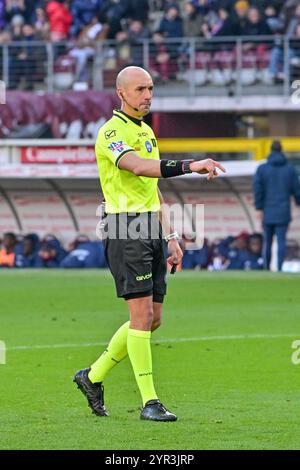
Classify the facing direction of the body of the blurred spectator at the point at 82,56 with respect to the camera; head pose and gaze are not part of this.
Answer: toward the camera

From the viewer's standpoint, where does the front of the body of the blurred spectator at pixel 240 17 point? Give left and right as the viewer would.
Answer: facing the viewer

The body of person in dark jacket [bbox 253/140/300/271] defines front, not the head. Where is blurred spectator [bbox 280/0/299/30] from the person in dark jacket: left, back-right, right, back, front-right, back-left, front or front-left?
front

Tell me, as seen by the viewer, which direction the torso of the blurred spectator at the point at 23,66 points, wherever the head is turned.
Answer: toward the camera

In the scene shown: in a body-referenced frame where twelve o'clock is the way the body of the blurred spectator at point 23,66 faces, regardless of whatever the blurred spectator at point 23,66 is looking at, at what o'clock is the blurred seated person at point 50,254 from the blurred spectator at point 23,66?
the blurred seated person at point 50,254 is roughly at 12 o'clock from the blurred spectator at point 23,66.

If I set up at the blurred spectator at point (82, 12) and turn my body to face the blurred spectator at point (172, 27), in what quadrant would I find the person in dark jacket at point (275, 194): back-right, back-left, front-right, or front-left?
front-right

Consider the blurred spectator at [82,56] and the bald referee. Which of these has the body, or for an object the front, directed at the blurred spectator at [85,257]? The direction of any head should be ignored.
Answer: the blurred spectator at [82,56]

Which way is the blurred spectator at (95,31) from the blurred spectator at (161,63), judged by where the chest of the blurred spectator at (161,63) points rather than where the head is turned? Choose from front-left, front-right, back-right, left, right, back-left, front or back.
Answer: back-right

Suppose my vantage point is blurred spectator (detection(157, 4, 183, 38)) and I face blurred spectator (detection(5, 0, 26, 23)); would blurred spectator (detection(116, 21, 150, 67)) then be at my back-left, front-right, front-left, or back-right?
front-left

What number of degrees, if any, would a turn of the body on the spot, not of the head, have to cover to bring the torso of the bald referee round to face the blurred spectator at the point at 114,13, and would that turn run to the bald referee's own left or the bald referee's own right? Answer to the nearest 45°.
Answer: approximately 135° to the bald referee's own left
